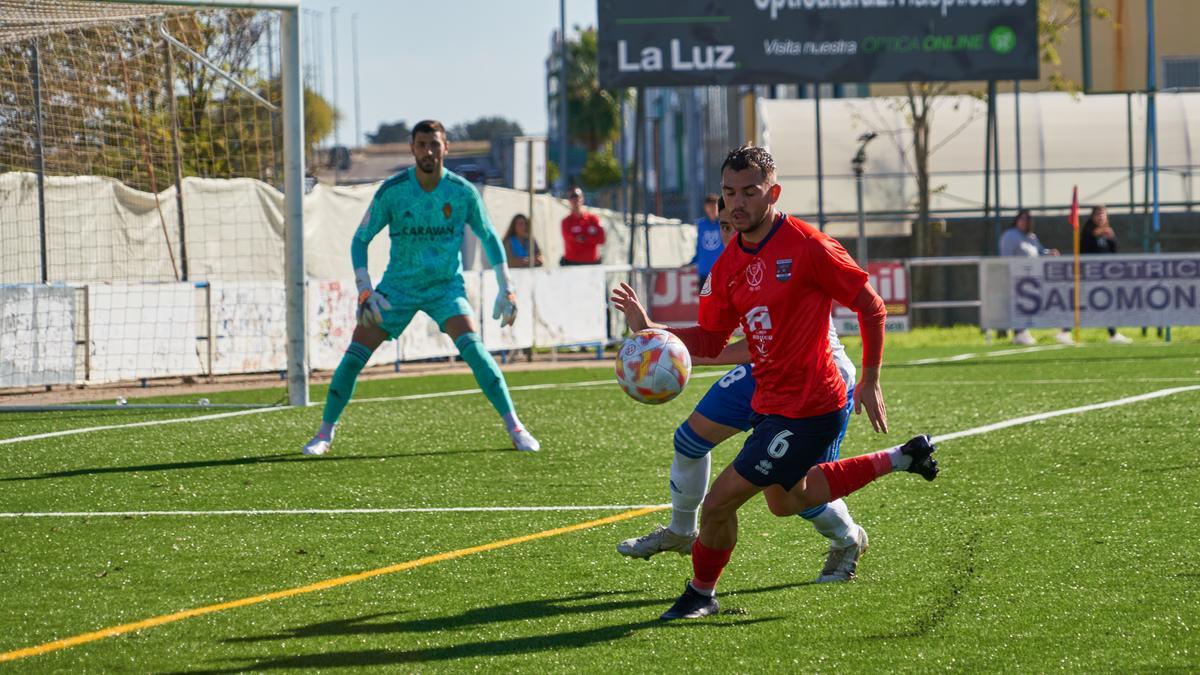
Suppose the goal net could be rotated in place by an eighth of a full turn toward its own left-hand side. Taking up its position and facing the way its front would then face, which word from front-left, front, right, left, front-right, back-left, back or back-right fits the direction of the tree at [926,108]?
front-left

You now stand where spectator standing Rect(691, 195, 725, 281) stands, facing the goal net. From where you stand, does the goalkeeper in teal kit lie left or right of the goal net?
left

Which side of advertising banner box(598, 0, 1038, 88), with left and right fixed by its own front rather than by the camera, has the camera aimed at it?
front

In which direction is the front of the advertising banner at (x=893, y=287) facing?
toward the camera

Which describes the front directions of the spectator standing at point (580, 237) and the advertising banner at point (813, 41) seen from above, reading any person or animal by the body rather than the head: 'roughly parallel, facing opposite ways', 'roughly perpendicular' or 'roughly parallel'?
roughly parallel

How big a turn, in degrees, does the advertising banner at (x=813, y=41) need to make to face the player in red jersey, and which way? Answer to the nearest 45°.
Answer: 0° — it already faces them

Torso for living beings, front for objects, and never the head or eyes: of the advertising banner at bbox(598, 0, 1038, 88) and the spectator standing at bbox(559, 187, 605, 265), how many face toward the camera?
2

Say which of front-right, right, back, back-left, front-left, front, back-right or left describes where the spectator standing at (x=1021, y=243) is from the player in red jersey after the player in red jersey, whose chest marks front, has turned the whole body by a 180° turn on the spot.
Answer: front-left

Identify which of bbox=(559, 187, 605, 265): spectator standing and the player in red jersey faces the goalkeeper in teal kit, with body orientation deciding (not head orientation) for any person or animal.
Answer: the spectator standing

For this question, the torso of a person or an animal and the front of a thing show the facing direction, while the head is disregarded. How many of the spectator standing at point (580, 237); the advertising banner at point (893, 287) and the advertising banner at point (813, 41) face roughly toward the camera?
3

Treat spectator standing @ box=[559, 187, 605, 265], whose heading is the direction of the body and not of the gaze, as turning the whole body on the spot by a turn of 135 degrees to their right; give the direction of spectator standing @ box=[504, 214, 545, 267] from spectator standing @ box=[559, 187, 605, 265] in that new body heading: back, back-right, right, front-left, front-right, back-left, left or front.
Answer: left

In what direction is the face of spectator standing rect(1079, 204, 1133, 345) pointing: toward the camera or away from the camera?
toward the camera

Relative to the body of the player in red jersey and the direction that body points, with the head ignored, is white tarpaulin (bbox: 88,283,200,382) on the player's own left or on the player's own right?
on the player's own right

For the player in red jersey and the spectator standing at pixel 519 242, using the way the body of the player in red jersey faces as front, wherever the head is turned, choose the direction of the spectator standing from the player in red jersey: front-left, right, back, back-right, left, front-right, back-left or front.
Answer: back-right

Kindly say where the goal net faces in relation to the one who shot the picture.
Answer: facing the viewer and to the right of the viewer

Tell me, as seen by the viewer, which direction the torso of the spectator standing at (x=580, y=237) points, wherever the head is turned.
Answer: toward the camera

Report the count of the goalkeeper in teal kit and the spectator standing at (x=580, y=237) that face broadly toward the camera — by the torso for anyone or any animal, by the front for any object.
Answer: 2
